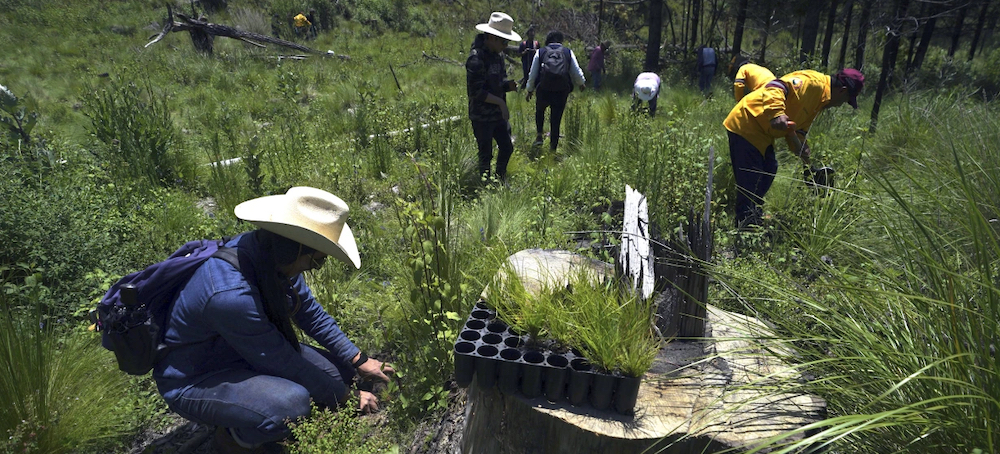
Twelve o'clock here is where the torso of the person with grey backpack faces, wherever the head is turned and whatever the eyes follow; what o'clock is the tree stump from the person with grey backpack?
The tree stump is roughly at 6 o'clock from the person with grey backpack.

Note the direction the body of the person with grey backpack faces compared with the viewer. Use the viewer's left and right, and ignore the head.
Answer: facing away from the viewer

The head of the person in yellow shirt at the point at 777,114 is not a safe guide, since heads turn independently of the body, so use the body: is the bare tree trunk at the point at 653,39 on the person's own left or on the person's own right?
on the person's own left

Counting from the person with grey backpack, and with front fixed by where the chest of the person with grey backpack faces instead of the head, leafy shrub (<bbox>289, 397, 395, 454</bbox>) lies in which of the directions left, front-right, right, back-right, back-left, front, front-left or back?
back

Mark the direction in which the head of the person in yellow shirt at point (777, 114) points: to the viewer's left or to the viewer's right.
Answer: to the viewer's right

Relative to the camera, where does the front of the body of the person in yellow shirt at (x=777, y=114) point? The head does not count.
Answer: to the viewer's right

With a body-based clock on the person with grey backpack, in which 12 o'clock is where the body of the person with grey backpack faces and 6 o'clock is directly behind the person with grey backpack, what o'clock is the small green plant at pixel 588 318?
The small green plant is roughly at 6 o'clock from the person with grey backpack.

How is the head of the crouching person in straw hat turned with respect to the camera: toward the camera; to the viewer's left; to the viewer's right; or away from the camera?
to the viewer's right

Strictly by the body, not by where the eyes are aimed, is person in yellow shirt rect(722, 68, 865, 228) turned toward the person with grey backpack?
no

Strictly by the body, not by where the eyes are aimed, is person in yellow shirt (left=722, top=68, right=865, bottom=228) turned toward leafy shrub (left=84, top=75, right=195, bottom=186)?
no

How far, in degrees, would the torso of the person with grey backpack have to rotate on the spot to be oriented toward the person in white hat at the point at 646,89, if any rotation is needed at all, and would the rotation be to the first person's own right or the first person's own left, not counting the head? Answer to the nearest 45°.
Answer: approximately 45° to the first person's own right
